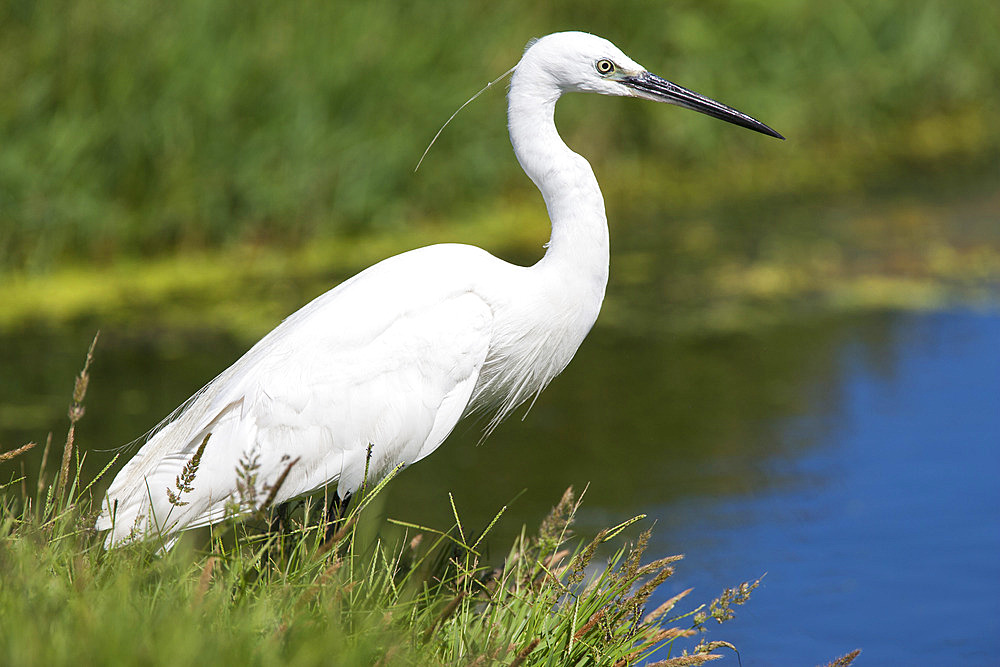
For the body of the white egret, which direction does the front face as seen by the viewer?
to the viewer's right
